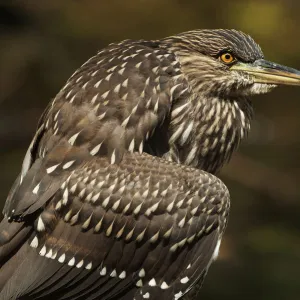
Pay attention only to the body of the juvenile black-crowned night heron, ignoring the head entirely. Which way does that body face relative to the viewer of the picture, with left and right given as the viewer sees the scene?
facing to the right of the viewer
